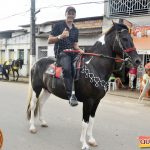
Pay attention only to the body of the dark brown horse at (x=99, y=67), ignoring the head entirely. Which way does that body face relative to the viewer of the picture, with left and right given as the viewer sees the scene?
facing the viewer and to the right of the viewer

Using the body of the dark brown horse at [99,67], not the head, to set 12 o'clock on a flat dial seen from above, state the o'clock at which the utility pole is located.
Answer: The utility pole is roughly at 7 o'clock from the dark brown horse.

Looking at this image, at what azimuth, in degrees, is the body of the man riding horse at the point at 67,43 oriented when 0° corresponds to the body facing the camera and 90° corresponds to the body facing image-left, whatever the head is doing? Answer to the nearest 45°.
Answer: approximately 315°

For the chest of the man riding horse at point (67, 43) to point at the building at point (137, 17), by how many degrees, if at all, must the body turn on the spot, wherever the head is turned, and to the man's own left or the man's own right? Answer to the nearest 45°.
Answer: approximately 135° to the man's own left

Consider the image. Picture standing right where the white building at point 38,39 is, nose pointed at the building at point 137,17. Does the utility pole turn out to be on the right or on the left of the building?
right

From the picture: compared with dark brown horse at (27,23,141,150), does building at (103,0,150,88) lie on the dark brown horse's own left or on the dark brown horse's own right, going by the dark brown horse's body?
on the dark brown horse's own left
